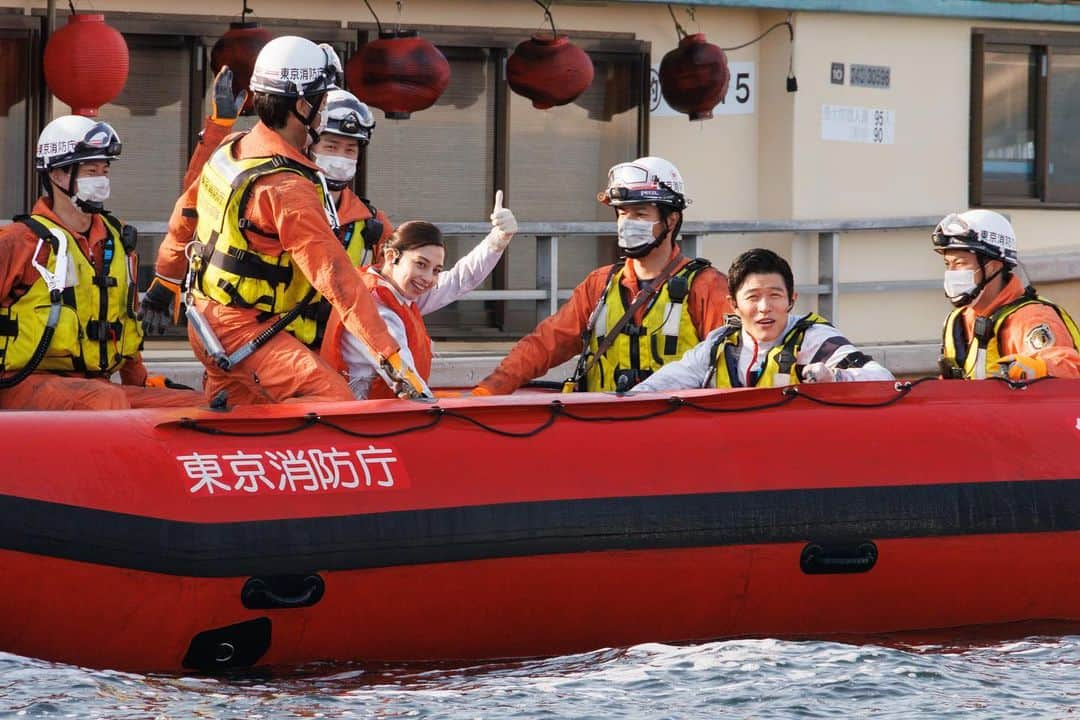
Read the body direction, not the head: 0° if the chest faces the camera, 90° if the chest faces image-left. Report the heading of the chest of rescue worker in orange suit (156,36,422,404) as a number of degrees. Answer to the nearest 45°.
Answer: approximately 225°

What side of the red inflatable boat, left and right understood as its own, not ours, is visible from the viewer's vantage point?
left

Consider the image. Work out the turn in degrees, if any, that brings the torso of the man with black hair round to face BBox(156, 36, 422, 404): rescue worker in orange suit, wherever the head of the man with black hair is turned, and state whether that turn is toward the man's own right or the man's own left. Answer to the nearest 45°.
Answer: approximately 90° to the man's own right

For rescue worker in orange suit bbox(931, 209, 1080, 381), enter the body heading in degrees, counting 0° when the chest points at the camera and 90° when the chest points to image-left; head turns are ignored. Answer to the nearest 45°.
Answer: approximately 45°

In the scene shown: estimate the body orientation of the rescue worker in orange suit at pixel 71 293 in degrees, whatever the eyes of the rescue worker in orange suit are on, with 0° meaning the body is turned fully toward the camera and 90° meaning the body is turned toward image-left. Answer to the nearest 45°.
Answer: approximately 315°

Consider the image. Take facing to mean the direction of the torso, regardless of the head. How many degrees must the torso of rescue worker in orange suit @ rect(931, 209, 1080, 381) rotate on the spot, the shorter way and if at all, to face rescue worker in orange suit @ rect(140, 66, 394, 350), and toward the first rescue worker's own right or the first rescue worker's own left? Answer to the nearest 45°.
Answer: approximately 45° to the first rescue worker's own right

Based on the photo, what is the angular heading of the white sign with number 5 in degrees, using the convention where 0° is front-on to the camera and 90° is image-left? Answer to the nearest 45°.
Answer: approximately 0°
